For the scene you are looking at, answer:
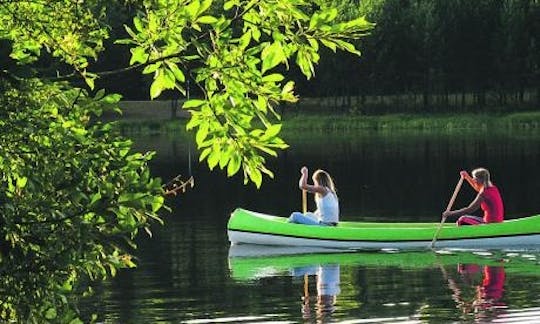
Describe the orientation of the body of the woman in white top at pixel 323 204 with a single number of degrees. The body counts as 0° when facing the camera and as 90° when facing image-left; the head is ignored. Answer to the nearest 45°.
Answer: approximately 90°

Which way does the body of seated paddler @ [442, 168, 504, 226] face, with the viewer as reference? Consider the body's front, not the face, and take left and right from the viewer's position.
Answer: facing to the left of the viewer

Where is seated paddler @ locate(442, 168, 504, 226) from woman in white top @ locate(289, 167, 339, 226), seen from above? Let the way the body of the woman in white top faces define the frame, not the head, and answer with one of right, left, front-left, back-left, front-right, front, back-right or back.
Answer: back

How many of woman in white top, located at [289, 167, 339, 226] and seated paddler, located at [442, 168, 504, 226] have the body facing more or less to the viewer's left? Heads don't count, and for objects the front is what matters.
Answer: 2

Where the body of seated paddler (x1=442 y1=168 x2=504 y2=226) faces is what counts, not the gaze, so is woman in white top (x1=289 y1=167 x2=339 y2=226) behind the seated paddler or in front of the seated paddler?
in front

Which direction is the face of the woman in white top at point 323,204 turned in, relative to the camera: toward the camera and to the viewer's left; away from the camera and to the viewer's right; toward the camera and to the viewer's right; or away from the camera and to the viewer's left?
away from the camera and to the viewer's left

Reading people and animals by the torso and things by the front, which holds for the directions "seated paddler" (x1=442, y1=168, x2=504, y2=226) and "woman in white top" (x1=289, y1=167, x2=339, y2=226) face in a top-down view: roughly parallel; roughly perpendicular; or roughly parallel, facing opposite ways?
roughly parallel
